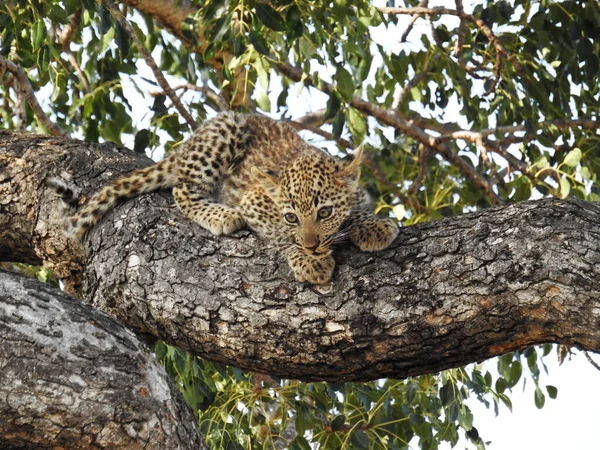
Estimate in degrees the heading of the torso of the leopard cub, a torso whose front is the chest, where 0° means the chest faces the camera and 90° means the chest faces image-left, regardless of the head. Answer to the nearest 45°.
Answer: approximately 315°
